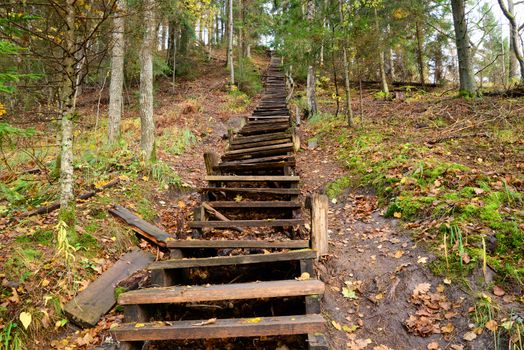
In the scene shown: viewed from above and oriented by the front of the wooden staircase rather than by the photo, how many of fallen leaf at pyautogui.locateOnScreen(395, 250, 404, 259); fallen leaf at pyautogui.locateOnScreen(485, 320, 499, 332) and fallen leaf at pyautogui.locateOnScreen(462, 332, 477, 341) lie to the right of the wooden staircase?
0

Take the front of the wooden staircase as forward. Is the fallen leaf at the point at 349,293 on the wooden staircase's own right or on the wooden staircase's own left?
on the wooden staircase's own left

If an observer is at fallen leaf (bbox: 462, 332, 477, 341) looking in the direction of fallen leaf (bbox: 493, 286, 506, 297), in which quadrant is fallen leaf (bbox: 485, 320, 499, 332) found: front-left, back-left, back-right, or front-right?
front-right

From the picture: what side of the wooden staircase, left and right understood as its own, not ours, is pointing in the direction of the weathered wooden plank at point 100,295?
right

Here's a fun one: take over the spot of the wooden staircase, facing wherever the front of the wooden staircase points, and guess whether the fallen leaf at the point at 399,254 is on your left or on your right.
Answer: on your left

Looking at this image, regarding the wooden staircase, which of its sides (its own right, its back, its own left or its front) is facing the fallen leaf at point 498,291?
left

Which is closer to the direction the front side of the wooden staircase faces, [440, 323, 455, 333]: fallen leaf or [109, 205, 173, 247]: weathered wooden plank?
the fallen leaf

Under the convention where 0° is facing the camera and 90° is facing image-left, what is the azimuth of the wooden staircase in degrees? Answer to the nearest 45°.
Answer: approximately 0°

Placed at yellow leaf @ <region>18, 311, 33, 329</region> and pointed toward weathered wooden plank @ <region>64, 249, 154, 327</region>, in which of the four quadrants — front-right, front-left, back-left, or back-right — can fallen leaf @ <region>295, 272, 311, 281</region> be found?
front-right

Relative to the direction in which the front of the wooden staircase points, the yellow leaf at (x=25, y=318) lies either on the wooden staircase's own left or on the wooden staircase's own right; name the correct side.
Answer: on the wooden staircase's own right

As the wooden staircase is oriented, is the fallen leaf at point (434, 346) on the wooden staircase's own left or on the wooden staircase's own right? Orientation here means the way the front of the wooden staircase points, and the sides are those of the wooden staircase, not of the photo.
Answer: on the wooden staircase's own left
